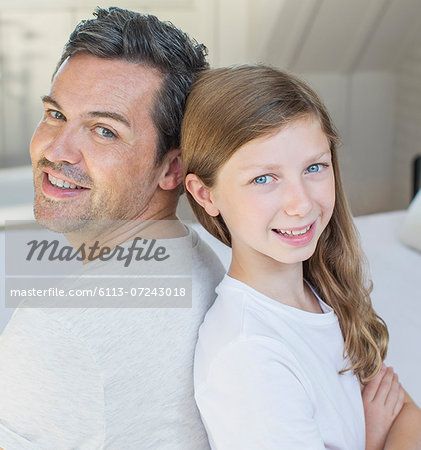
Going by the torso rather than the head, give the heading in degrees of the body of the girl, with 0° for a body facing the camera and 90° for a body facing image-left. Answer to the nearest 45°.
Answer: approximately 315°

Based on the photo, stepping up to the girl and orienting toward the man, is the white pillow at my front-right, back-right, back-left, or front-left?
back-right

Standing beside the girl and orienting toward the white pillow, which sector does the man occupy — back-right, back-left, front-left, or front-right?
back-left

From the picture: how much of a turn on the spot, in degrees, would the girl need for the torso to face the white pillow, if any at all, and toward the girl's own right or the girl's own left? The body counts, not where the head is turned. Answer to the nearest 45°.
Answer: approximately 135° to the girl's own left
